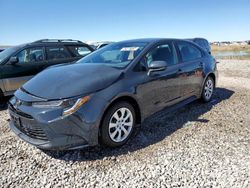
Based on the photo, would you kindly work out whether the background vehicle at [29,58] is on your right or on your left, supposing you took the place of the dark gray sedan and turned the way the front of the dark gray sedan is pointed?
on your right

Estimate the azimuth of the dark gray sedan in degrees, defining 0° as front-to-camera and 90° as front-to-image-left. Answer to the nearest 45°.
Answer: approximately 45°
